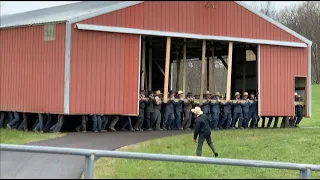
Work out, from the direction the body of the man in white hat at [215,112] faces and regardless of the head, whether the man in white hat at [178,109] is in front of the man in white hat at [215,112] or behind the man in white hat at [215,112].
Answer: in front

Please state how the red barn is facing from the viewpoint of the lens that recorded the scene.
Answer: facing the viewer and to the right of the viewer
